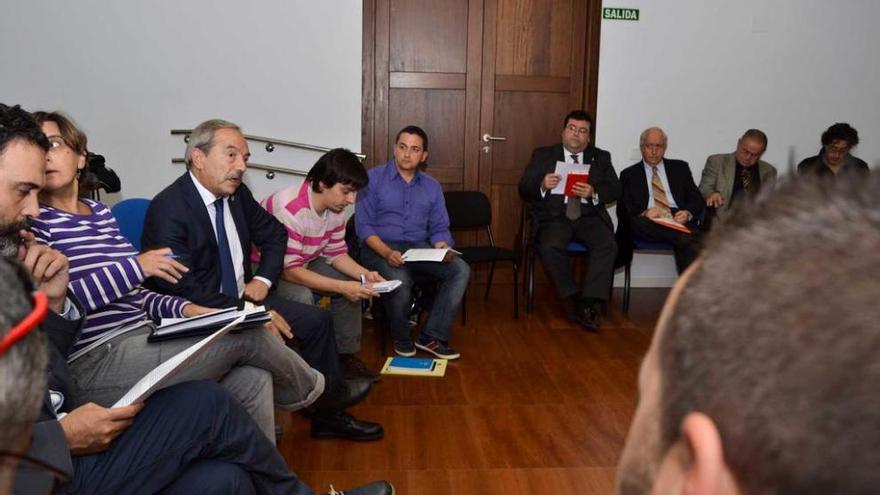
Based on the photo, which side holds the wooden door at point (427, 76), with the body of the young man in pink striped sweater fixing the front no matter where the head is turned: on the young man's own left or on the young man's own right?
on the young man's own left

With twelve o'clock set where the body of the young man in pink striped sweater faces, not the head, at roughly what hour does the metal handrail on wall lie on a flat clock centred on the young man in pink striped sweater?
The metal handrail on wall is roughly at 7 o'clock from the young man in pink striped sweater.

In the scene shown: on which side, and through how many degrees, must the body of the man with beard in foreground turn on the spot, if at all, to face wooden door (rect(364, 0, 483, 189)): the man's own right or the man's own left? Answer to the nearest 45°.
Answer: approximately 45° to the man's own left

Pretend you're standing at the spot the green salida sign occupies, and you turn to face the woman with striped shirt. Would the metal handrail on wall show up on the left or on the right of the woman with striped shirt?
right

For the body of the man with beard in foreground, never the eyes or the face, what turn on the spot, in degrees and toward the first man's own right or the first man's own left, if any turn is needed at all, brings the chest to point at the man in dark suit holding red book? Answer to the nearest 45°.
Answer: approximately 45° to the first man's own left

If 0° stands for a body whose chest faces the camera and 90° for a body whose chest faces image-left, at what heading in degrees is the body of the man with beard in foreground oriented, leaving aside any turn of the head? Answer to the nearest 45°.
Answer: approximately 270°
